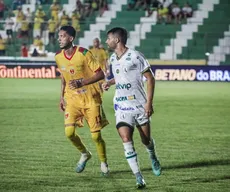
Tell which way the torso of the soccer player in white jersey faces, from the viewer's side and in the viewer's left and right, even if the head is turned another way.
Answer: facing the viewer and to the left of the viewer

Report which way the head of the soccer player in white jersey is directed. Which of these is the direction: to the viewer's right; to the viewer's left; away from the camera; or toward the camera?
to the viewer's left

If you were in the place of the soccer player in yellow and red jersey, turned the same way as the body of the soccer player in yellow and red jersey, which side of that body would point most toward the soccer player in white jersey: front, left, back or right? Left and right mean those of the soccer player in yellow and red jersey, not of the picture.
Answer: left

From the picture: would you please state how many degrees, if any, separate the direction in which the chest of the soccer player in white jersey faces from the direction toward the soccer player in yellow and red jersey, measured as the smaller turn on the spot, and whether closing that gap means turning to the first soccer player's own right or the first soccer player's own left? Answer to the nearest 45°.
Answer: approximately 90° to the first soccer player's own right

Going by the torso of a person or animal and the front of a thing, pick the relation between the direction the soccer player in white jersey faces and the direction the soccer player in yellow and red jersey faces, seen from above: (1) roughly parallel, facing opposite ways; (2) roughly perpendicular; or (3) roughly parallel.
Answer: roughly parallel

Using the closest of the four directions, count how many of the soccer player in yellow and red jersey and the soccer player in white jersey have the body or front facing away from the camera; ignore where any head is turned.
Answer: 0
